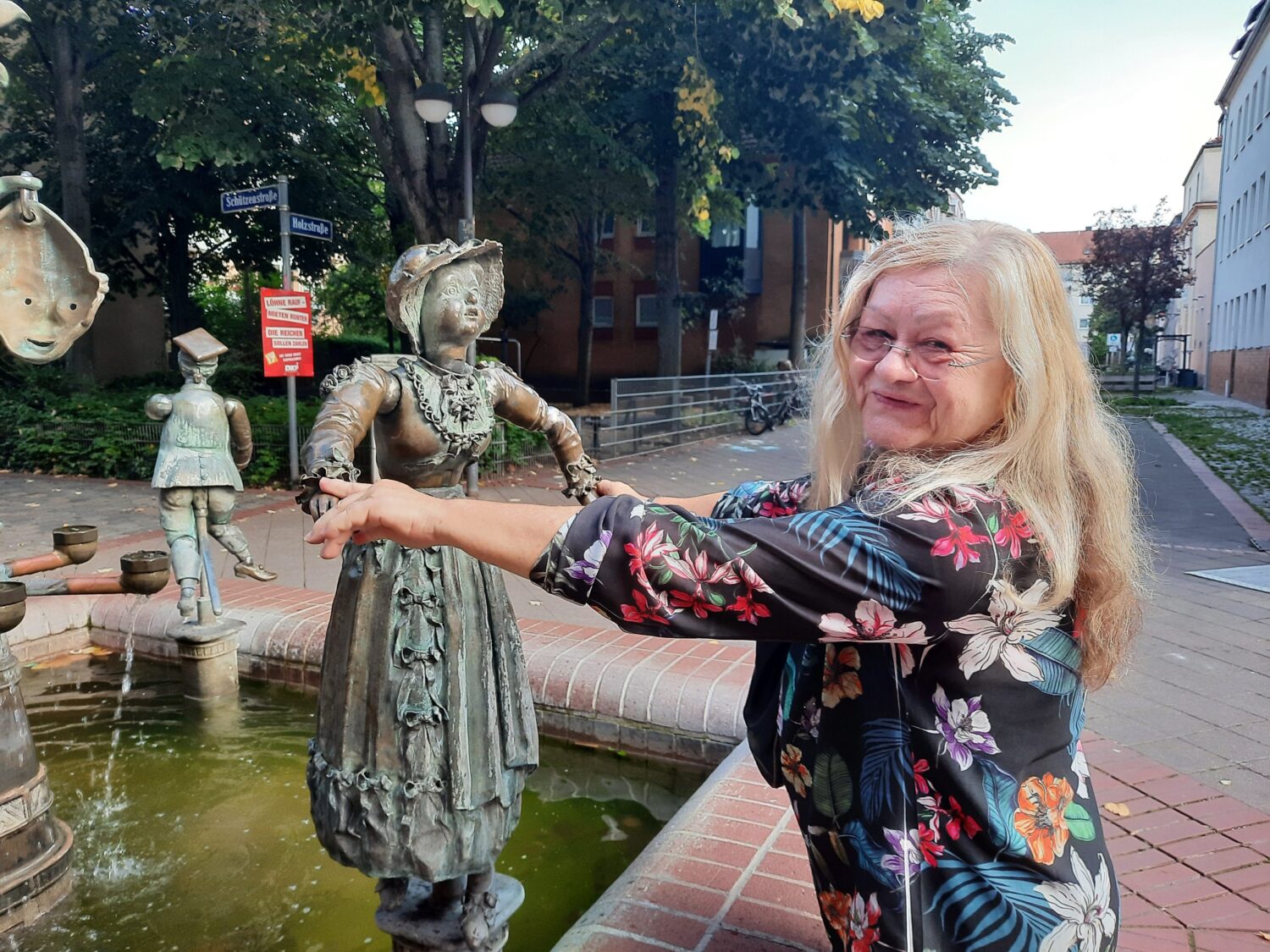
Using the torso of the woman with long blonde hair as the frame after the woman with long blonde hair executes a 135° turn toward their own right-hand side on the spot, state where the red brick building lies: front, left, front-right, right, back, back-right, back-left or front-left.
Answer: front-left

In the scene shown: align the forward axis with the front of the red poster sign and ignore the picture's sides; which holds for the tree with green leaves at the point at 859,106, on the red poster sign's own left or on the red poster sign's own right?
on the red poster sign's own left

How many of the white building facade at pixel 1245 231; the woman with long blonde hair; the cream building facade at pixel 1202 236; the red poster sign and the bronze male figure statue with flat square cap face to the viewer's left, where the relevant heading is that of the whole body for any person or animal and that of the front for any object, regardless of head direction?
3

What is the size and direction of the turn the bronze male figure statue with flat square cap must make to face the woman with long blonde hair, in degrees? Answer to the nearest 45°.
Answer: approximately 180°

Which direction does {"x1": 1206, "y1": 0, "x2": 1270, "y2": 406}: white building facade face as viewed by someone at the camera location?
facing to the left of the viewer

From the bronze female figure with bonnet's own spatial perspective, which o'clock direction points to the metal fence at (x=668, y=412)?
The metal fence is roughly at 8 o'clock from the bronze female figure with bonnet.

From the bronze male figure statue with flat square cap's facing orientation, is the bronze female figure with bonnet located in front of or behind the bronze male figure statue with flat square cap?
behind

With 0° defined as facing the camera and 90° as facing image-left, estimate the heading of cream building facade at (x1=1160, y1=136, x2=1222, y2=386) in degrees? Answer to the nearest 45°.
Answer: approximately 90°

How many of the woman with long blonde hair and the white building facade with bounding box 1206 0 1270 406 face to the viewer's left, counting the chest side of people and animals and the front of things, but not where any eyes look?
2

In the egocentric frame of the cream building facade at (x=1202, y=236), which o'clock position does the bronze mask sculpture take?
The bronze mask sculpture is roughly at 9 o'clock from the cream building facade.

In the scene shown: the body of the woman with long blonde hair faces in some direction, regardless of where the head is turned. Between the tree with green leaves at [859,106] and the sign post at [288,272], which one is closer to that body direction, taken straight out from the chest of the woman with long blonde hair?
the sign post
